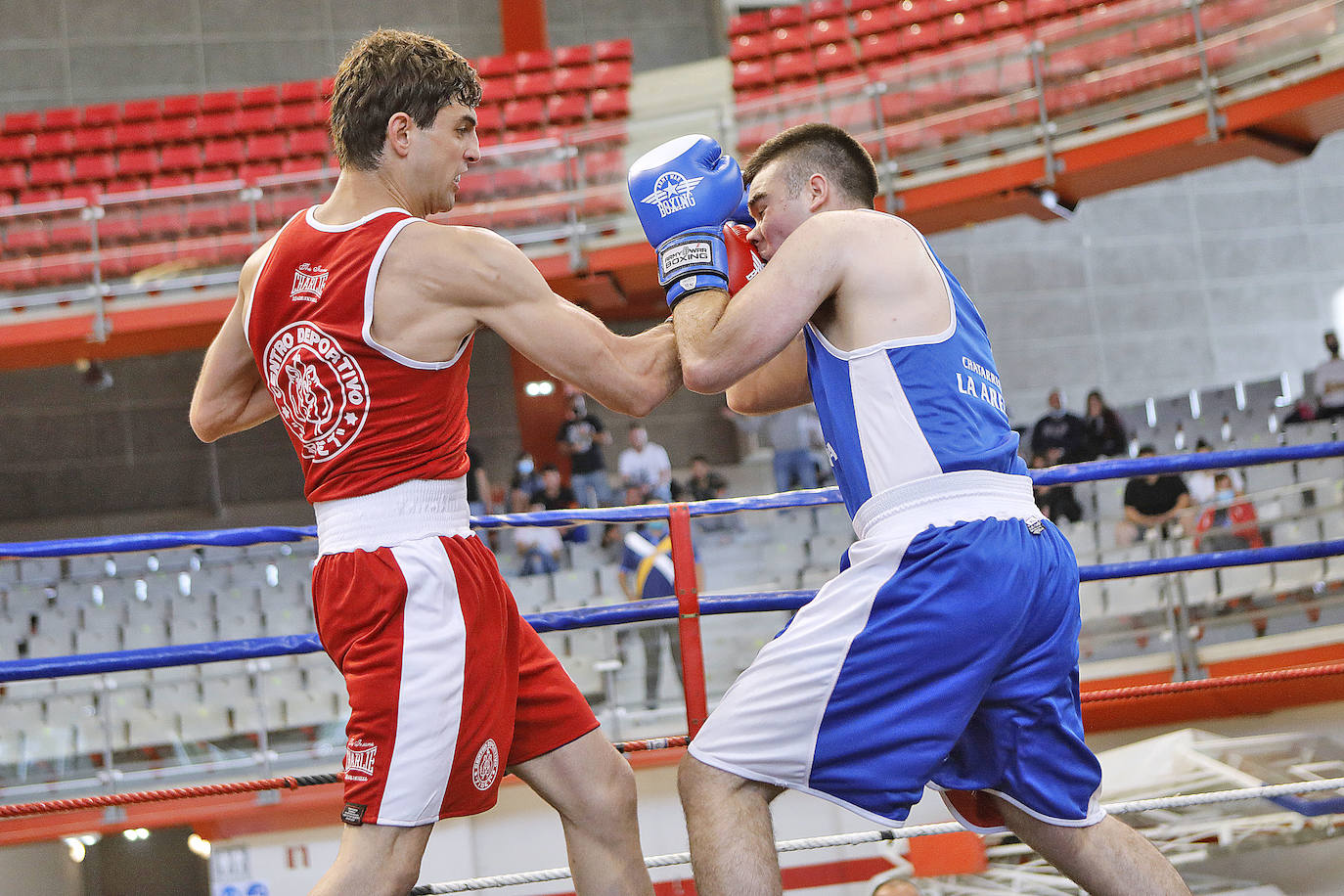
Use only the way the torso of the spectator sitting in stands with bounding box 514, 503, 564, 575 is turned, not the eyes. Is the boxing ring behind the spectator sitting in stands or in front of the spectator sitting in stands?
in front

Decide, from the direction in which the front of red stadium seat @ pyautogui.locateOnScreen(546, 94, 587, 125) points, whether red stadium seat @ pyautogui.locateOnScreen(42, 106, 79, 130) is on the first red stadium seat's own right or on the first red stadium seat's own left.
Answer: on the first red stadium seat's own right

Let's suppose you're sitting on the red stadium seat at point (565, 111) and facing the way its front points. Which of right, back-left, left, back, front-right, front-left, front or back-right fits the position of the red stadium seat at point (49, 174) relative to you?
right

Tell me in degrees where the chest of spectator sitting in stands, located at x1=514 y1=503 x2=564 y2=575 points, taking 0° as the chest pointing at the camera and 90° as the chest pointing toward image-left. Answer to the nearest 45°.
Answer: approximately 0°

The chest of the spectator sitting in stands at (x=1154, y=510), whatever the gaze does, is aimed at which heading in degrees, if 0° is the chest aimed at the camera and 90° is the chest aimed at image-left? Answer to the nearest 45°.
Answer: approximately 0°
